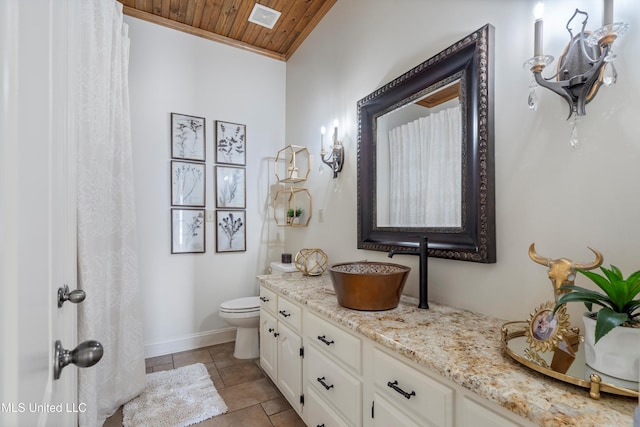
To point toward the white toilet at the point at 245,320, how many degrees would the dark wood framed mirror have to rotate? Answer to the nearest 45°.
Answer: approximately 45° to its right

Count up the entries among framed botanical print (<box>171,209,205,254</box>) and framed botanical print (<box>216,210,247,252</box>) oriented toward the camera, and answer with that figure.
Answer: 2

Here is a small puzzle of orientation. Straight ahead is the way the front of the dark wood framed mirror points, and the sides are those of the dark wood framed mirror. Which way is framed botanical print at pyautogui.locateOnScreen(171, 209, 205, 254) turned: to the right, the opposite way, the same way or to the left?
to the left

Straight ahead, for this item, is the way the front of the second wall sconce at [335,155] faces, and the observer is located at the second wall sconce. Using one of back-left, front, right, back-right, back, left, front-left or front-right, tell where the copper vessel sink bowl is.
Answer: front-left

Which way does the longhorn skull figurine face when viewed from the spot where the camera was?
facing the viewer and to the left of the viewer

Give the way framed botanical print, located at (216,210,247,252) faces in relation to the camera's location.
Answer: facing the viewer

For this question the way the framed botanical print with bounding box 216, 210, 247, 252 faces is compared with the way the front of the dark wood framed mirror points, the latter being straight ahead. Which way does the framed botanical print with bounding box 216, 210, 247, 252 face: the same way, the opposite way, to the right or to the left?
to the left

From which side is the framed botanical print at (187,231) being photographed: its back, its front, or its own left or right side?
front

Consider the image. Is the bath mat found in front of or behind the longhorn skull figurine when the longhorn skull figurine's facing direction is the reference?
in front

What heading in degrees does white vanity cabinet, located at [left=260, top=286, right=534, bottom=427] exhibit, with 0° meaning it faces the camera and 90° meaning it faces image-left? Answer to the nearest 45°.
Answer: approximately 45°
